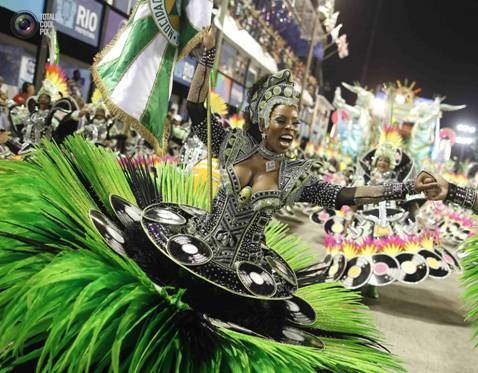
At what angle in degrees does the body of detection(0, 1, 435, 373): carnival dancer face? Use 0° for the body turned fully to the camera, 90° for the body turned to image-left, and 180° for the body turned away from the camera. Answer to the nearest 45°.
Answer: approximately 315°

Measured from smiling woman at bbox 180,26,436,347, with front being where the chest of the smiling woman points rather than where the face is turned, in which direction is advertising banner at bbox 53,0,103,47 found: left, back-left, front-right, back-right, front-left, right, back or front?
back

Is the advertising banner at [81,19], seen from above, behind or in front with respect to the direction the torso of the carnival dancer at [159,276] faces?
behind

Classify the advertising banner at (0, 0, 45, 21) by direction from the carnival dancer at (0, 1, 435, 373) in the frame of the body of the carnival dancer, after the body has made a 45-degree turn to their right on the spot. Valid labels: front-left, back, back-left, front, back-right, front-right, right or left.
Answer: back-right

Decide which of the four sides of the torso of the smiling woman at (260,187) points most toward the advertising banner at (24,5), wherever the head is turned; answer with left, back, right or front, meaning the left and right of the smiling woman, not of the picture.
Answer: back

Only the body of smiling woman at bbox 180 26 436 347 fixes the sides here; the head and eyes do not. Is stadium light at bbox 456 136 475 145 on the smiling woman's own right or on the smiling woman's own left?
on the smiling woman's own left

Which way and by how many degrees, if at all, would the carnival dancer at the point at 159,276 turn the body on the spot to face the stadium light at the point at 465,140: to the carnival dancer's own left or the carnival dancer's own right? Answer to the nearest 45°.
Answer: approximately 90° to the carnival dancer's own left
